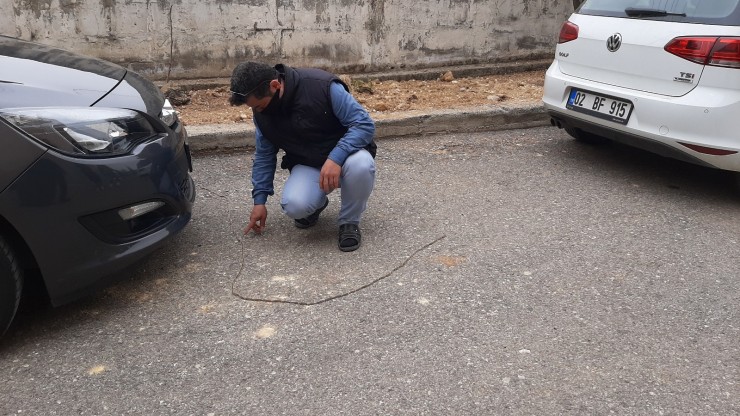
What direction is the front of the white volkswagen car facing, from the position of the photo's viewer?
facing away from the viewer and to the right of the viewer

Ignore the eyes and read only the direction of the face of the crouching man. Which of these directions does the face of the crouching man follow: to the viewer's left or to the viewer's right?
to the viewer's left

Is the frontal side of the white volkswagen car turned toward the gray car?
no

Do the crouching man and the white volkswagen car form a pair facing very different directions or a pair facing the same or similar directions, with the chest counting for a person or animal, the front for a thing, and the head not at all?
very different directions

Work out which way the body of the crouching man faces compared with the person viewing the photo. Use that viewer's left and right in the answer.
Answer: facing the viewer and to the left of the viewer

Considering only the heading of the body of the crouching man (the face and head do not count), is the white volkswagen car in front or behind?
behind

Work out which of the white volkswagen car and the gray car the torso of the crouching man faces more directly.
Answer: the gray car

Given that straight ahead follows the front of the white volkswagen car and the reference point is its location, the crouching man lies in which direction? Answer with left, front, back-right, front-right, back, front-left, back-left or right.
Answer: back

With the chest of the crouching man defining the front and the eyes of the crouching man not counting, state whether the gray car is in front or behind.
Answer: in front
